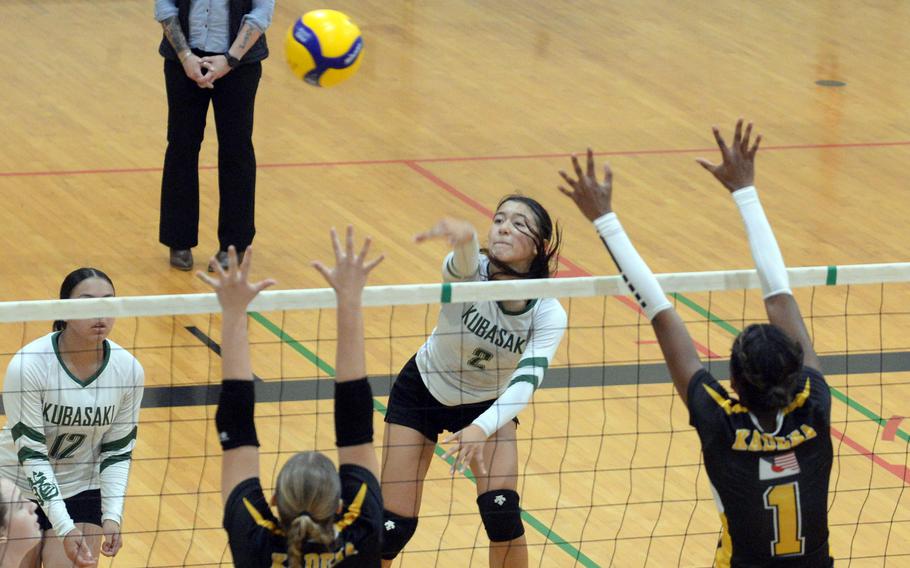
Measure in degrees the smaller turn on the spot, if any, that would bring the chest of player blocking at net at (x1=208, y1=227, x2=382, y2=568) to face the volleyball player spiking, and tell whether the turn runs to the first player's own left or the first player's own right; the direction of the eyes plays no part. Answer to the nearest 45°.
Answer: approximately 45° to the first player's own right

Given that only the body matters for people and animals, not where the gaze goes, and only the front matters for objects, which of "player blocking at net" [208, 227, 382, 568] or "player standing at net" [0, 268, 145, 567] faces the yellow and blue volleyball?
"player blocking at net" [208, 227, 382, 568]

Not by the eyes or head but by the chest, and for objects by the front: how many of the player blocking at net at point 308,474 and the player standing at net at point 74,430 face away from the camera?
1

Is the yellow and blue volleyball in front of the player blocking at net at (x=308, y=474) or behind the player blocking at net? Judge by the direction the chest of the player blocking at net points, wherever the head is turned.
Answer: in front

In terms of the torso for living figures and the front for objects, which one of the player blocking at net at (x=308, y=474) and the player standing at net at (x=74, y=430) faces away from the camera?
the player blocking at net at (x=308, y=474)

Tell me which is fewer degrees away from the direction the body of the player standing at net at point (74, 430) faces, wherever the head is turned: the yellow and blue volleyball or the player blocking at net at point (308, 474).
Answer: the player blocking at net

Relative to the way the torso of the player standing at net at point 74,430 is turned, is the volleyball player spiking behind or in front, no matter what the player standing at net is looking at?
in front

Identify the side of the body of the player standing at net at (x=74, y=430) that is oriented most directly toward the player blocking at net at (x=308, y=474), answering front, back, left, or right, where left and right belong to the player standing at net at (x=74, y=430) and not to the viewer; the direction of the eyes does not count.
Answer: front

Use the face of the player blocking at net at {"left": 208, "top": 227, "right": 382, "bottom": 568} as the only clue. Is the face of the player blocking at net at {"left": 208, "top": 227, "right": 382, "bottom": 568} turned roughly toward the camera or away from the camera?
away from the camera

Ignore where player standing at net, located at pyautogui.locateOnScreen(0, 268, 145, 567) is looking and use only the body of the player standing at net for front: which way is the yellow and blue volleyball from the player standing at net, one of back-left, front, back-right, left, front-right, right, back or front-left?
left

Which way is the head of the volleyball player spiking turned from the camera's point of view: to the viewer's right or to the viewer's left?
to the viewer's left

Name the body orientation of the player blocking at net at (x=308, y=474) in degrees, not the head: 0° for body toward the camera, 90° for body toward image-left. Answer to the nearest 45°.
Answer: approximately 180°
